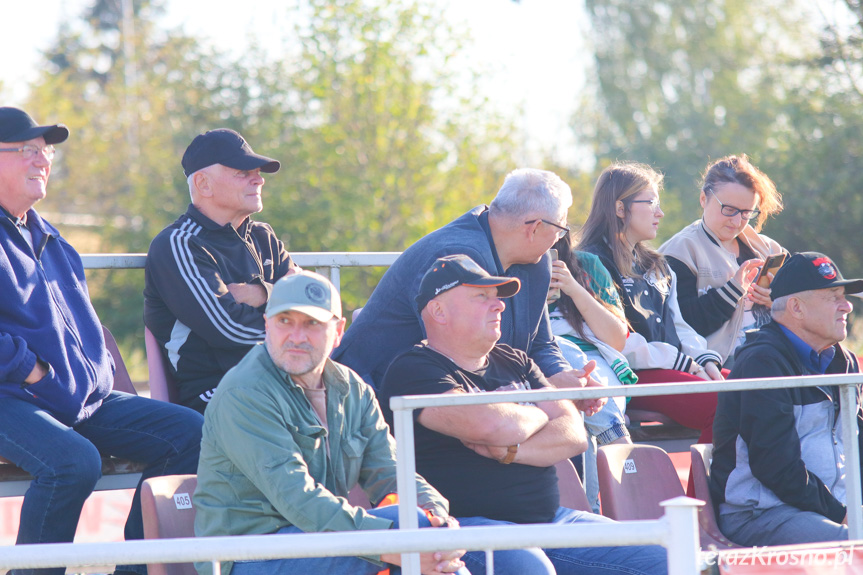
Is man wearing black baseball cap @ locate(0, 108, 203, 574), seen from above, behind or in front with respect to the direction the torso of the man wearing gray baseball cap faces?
behind

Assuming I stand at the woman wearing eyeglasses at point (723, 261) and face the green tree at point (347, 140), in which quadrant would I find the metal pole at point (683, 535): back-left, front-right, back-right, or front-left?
back-left

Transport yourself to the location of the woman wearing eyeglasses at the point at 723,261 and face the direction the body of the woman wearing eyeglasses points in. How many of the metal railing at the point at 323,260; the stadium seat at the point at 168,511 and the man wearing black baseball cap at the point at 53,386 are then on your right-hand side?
3

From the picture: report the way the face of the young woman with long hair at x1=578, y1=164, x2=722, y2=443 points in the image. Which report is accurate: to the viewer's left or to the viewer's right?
to the viewer's right

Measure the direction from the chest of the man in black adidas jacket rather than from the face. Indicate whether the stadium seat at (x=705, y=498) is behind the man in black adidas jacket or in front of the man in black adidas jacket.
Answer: in front

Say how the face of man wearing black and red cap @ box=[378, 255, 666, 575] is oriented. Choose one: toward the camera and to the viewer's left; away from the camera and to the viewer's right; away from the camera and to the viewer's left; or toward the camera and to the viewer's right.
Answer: toward the camera and to the viewer's right

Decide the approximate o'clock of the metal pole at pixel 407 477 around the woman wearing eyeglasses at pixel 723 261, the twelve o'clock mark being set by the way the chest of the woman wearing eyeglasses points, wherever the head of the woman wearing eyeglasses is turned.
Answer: The metal pole is roughly at 2 o'clock from the woman wearing eyeglasses.

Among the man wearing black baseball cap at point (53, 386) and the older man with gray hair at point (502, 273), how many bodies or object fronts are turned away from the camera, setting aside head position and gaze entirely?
0

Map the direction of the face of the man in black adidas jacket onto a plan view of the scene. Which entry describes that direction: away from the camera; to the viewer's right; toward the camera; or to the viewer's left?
to the viewer's right
